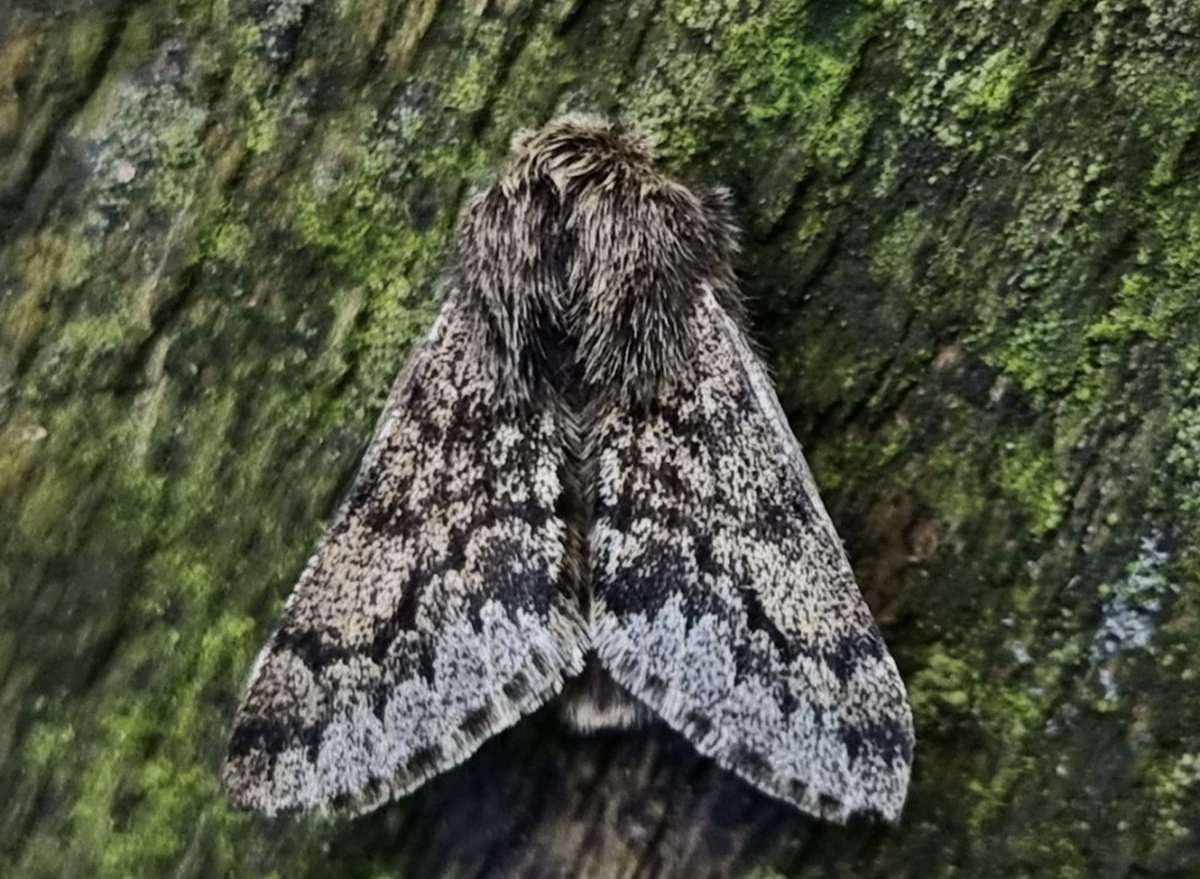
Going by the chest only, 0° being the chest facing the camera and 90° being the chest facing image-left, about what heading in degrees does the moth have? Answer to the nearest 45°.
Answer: approximately 180°
